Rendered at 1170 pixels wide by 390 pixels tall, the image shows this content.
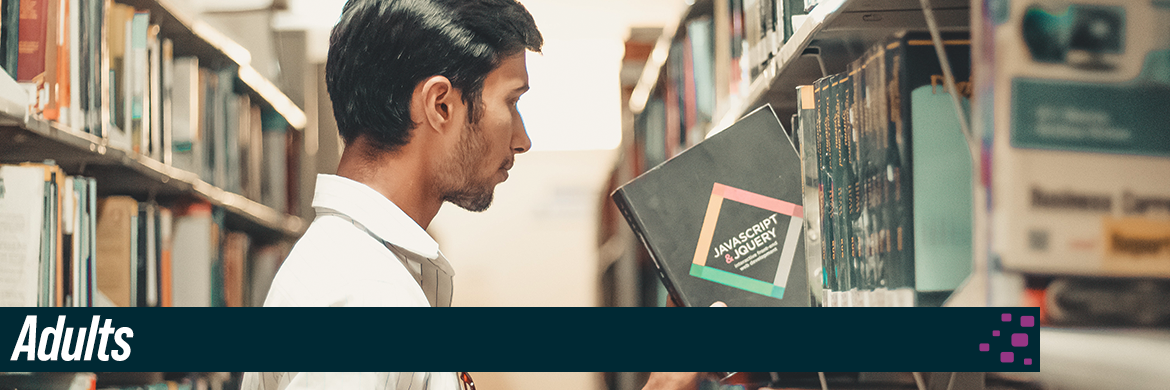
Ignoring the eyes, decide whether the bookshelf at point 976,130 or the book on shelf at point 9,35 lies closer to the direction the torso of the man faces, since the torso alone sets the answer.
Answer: the bookshelf

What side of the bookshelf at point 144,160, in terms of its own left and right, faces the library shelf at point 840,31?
front

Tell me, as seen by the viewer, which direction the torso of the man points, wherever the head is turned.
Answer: to the viewer's right

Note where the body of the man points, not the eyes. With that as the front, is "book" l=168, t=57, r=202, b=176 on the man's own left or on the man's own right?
on the man's own left

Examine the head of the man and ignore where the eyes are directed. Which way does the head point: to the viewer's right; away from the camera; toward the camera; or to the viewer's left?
to the viewer's right

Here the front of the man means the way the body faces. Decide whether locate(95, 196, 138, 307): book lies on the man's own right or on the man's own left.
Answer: on the man's own left

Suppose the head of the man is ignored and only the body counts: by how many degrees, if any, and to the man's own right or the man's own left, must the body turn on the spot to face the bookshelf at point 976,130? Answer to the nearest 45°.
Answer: approximately 45° to the man's own right

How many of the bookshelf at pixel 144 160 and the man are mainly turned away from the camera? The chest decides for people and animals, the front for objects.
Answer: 0

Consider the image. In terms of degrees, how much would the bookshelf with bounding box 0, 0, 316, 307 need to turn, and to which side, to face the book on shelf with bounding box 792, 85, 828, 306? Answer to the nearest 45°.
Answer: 0° — it already faces it

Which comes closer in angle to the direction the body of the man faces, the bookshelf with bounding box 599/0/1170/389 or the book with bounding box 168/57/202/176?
the bookshelf

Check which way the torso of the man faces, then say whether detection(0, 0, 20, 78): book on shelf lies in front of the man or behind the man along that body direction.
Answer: behind
